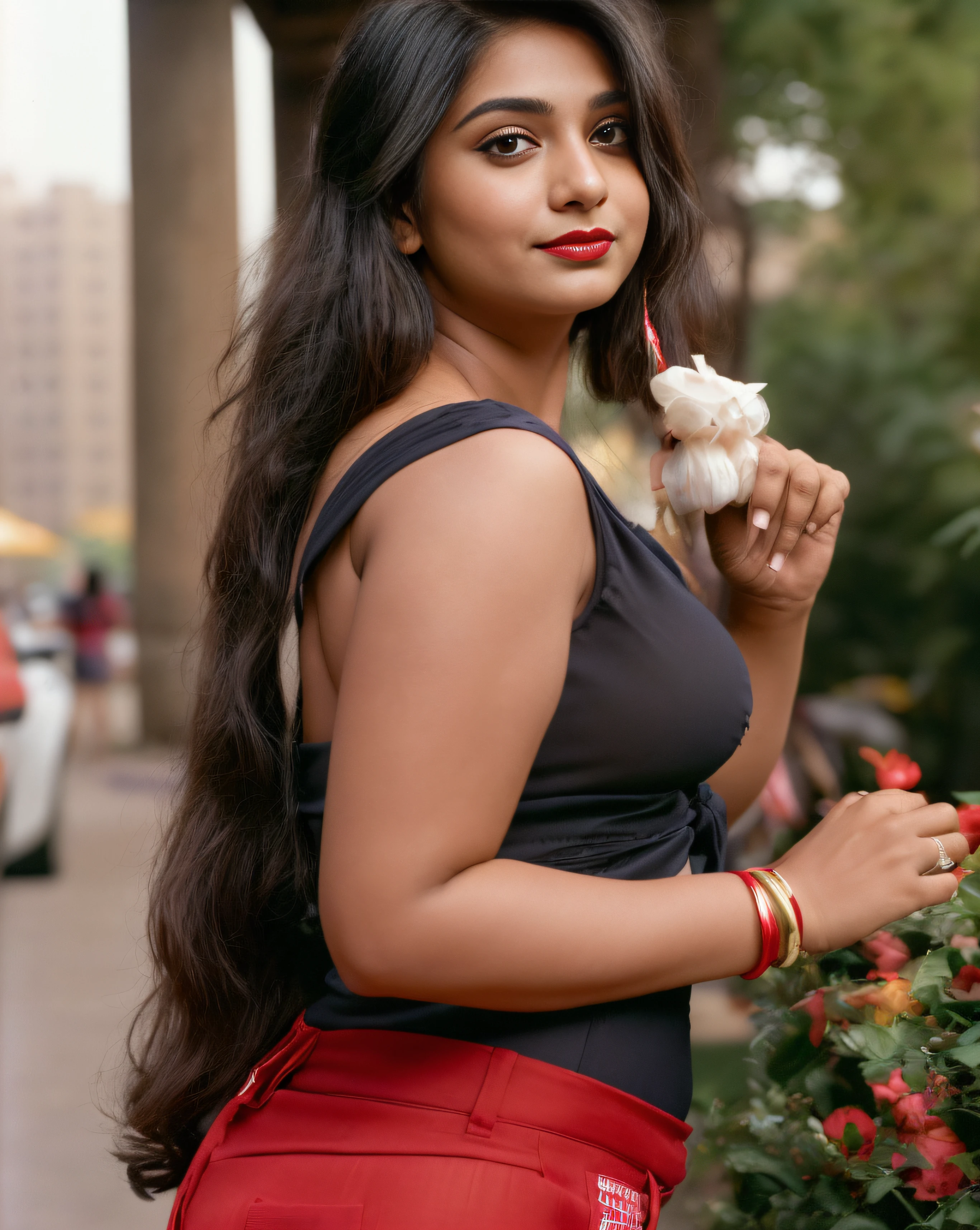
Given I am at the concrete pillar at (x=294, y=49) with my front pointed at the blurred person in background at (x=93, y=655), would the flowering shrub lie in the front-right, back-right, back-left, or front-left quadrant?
back-left

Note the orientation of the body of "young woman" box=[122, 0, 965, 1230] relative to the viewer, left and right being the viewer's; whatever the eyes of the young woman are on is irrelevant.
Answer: facing to the right of the viewer
